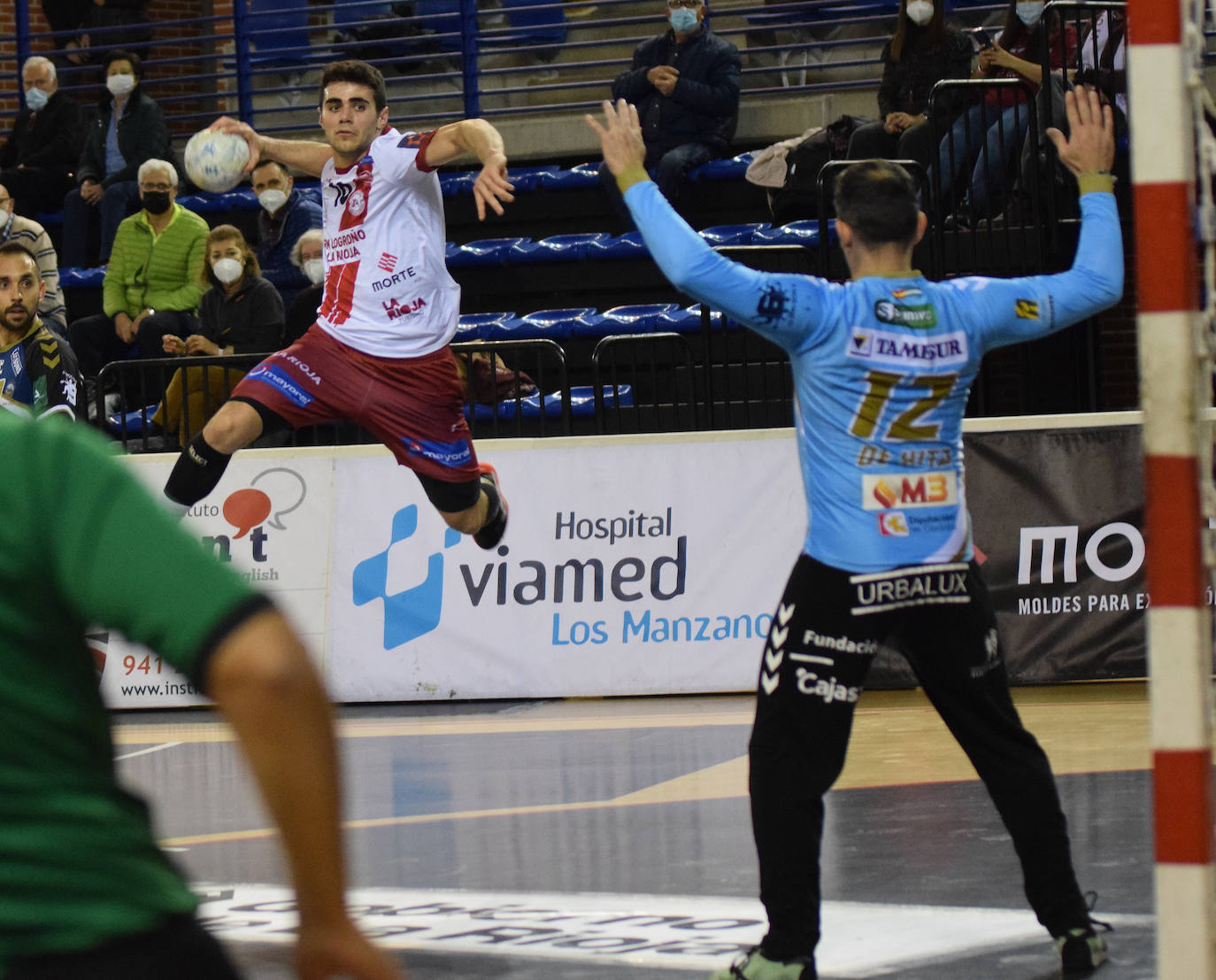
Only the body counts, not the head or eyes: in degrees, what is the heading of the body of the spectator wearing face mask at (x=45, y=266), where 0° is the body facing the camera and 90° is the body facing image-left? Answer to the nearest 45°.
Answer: approximately 45°

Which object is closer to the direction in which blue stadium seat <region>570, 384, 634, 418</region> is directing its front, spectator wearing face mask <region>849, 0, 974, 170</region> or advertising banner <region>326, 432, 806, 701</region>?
the advertising banner

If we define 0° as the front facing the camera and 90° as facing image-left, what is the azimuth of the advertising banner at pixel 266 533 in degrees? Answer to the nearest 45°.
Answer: approximately 0°

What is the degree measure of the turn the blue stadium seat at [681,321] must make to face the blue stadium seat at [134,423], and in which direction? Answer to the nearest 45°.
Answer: approximately 90° to its right

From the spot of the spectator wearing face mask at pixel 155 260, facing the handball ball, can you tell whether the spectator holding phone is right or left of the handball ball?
left

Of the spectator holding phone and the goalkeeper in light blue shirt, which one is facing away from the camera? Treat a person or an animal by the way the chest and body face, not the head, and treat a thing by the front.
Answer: the goalkeeper in light blue shirt

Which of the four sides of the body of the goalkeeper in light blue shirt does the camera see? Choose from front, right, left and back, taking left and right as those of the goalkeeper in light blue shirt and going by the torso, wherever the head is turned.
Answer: back

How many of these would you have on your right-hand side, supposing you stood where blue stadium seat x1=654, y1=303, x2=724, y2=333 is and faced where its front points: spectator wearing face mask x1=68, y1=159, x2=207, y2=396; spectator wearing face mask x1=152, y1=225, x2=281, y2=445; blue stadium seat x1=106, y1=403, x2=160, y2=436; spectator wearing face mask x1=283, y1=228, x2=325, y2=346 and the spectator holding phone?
4

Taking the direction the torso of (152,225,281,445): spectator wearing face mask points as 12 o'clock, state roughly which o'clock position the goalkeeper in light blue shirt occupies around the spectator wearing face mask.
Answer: The goalkeeper in light blue shirt is roughly at 10 o'clock from the spectator wearing face mask.

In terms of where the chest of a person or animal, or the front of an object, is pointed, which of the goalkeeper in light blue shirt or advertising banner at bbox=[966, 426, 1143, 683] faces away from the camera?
the goalkeeper in light blue shirt

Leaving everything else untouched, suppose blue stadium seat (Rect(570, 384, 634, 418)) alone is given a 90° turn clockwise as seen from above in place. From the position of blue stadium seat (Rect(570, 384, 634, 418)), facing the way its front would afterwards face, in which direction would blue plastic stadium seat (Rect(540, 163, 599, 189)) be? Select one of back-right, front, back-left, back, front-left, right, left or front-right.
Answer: right

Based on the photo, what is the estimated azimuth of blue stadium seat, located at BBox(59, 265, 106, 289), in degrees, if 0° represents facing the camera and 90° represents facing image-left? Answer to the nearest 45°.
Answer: approximately 0°

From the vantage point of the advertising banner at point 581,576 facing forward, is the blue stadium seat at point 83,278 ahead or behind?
behind
